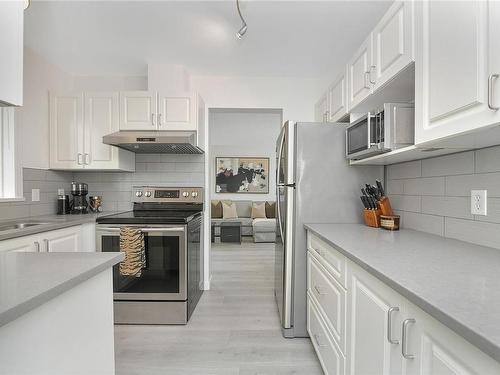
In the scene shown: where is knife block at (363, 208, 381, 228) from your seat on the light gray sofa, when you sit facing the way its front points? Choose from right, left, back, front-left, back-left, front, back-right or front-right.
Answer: front

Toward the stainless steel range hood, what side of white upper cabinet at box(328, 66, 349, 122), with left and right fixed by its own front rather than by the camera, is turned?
front

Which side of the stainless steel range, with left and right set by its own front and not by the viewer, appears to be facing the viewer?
front

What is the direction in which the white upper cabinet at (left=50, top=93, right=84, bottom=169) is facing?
toward the camera

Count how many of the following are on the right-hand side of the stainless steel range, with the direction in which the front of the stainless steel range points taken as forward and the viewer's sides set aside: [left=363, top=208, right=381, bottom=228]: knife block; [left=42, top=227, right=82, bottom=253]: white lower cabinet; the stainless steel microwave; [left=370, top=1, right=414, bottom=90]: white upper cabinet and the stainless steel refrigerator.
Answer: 1

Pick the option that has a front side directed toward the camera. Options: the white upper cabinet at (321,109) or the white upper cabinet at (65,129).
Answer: the white upper cabinet at (65,129)

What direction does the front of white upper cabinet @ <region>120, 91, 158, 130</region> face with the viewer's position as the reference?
facing the viewer

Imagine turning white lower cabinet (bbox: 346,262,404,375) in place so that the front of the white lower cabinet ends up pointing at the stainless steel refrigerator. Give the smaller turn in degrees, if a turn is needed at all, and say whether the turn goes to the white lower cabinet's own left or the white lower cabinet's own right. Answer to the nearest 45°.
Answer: approximately 90° to the white lower cabinet's own right

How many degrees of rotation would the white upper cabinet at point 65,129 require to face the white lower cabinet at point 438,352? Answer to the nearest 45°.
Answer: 0° — it already faces it

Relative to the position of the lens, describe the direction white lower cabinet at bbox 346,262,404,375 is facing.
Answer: facing the viewer and to the left of the viewer

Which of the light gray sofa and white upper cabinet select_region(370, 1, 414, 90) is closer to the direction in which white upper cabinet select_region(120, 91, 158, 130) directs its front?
the white upper cabinet

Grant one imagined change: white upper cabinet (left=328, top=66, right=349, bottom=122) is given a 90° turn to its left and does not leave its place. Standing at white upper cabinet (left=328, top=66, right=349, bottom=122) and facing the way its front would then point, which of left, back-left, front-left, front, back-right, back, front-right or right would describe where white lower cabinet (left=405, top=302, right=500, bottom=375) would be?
front

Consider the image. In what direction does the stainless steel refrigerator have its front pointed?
to the viewer's left

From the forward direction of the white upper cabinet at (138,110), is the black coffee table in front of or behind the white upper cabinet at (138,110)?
behind

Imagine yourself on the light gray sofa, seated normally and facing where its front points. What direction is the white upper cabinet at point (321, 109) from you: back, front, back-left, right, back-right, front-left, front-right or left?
front

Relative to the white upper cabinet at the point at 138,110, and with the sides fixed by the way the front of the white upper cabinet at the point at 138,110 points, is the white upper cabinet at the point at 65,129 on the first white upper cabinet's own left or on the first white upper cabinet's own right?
on the first white upper cabinet's own right

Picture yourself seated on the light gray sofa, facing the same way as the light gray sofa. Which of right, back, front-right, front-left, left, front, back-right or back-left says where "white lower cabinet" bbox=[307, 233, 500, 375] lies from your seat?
front

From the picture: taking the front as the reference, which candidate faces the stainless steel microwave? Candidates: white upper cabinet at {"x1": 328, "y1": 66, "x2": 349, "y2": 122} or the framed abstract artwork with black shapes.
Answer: the framed abstract artwork with black shapes
